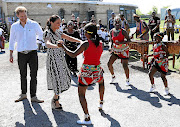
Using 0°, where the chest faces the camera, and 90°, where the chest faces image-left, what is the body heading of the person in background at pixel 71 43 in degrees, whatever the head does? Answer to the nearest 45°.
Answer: approximately 0°

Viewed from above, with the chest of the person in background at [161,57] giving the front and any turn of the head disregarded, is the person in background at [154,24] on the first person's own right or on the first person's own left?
on the first person's own right

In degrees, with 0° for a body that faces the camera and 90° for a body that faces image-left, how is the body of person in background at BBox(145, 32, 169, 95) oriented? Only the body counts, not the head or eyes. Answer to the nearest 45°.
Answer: approximately 45°

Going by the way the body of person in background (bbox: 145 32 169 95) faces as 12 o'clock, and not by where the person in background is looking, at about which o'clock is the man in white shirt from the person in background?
The man in white shirt is roughly at 1 o'clock from the person in background.
